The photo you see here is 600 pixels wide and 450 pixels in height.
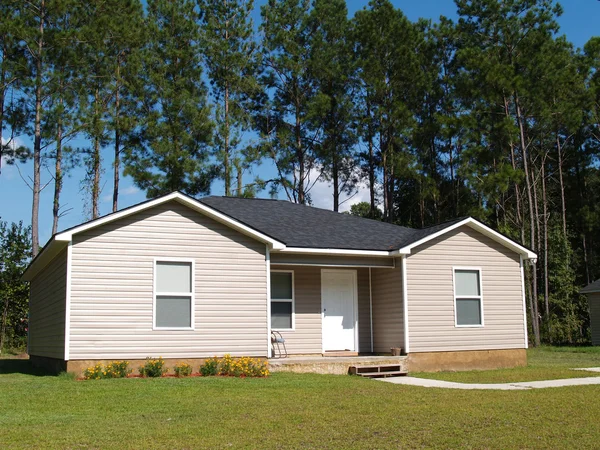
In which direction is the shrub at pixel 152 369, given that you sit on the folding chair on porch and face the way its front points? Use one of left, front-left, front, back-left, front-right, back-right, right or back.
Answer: right

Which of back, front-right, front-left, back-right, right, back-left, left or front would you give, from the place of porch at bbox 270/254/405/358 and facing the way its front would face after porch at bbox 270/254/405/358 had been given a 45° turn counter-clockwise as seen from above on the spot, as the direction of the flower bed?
right

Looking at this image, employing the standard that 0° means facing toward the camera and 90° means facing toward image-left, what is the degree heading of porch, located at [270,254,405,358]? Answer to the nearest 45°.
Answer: approximately 0°

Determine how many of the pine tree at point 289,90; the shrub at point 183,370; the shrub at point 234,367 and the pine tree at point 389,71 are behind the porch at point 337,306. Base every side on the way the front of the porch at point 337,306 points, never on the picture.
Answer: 2

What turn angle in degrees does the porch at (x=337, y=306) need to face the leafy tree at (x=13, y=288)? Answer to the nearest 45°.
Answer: approximately 135° to its right

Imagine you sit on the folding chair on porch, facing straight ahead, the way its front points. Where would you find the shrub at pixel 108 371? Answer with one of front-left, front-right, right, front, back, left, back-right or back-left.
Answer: right

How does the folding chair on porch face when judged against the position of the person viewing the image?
facing the viewer and to the right of the viewer

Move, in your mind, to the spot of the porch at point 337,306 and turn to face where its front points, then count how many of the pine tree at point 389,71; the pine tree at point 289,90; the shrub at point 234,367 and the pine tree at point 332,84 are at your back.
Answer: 3

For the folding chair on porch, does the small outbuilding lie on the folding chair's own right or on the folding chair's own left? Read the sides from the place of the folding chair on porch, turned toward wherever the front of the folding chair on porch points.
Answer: on the folding chair's own left

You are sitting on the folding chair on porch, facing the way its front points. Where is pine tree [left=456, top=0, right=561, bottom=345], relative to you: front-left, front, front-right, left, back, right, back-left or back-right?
left

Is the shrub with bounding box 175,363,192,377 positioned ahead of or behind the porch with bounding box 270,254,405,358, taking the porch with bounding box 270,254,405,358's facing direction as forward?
ahead

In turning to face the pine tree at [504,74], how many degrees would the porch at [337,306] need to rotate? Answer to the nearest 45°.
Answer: approximately 135° to its left

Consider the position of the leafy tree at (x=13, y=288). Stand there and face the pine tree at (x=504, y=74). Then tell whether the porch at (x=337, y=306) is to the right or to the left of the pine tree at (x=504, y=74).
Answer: right

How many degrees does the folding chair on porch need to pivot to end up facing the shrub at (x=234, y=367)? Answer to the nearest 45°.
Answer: approximately 45° to its right

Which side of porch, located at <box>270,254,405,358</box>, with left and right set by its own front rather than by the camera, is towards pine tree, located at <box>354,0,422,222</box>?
back

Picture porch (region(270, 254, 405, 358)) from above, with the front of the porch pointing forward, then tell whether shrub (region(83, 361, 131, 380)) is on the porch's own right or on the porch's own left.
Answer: on the porch's own right
